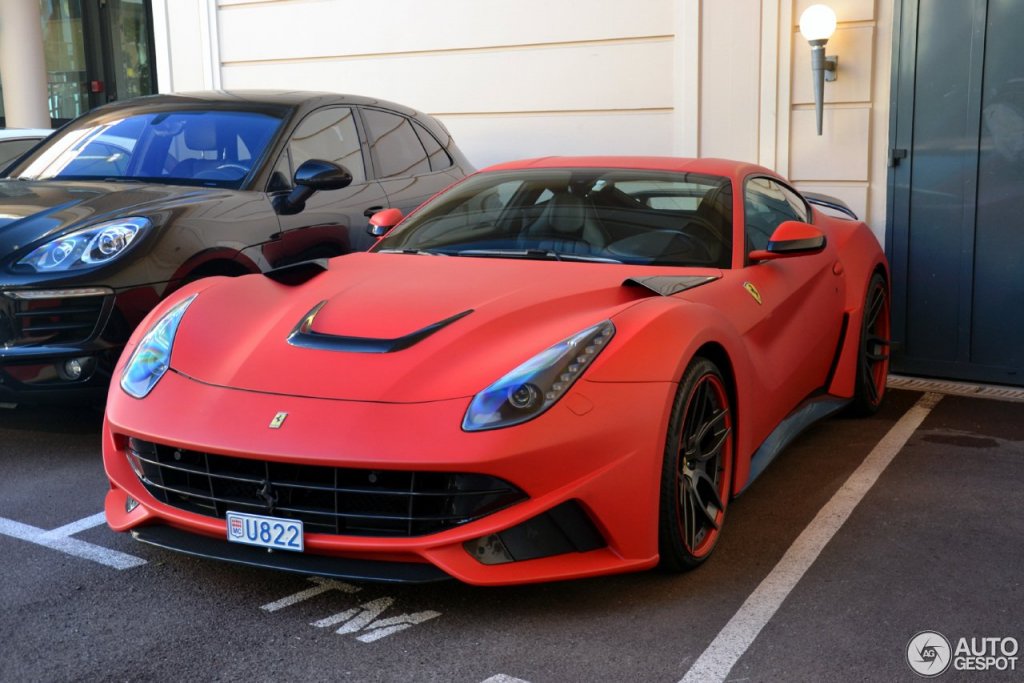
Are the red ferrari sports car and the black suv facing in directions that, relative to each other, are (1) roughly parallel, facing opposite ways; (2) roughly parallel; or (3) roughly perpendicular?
roughly parallel

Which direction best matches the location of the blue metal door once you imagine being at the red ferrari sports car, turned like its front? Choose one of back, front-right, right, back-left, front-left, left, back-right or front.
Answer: back

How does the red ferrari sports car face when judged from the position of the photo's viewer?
facing the viewer and to the left of the viewer

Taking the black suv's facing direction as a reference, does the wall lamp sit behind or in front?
behind

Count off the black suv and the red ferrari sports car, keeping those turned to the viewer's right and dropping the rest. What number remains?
0

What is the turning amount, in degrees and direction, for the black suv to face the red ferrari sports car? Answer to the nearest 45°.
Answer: approximately 45° to its left

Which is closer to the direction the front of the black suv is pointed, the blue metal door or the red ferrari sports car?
the red ferrari sports car

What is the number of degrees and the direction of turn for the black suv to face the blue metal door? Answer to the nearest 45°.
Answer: approximately 135° to its left

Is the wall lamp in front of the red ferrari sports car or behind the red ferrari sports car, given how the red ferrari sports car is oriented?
behind
